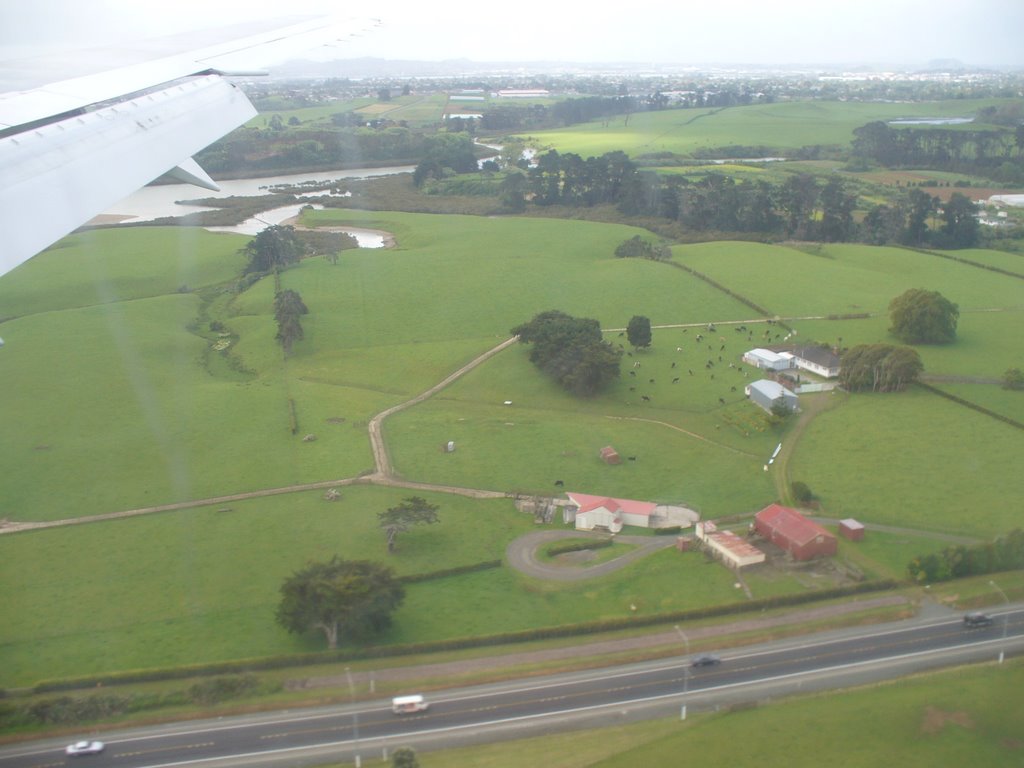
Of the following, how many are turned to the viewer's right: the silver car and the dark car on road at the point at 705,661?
2

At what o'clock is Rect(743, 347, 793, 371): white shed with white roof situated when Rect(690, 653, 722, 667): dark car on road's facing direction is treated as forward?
The white shed with white roof is roughly at 9 o'clock from the dark car on road.

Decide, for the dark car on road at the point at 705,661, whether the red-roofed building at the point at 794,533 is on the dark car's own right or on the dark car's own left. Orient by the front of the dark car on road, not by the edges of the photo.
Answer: on the dark car's own left

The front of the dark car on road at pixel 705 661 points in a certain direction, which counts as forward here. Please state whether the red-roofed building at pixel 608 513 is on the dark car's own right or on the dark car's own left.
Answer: on the dark car's own left

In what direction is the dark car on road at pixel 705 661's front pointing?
to the viewer's right

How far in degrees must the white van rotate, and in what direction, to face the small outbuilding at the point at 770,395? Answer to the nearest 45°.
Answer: approximately 45° to its left

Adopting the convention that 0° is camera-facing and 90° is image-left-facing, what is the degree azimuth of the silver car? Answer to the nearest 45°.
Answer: approximately 270°

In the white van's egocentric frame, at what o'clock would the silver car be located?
The silver car is roughly at 6 o'clock from the white van.

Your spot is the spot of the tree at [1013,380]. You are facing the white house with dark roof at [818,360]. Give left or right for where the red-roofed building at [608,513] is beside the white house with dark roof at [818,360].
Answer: left

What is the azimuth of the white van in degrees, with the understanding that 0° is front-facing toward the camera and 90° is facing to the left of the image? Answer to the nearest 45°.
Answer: approximately 270°

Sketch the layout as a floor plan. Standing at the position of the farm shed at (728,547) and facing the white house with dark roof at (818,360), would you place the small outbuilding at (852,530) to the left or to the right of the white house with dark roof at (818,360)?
right
